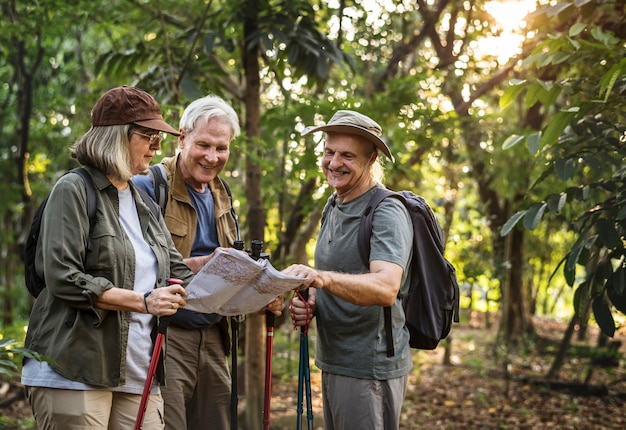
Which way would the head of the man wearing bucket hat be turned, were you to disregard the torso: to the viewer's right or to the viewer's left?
to the viewer's left

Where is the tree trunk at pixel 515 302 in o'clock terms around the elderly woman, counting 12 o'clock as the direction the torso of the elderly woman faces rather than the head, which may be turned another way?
The tree trunk is roughly at 9 o'clock from the elderly woman.

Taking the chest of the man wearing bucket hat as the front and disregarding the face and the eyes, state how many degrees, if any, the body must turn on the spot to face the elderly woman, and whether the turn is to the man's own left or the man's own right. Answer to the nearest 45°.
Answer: approximately 45° to the man's own right

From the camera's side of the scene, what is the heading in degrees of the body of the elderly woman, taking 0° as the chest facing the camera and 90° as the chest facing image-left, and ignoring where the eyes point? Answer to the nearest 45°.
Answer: approximately 315°

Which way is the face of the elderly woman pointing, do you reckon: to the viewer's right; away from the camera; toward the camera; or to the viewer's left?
to the viewer's right

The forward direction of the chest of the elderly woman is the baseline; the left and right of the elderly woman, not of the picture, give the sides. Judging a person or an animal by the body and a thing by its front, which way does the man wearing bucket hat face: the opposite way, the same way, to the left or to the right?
to the right

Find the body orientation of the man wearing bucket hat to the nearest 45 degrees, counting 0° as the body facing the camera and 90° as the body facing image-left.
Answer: approximately 45°

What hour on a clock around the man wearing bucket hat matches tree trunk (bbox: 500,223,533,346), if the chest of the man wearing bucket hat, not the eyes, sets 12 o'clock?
The tree trunk is roughly at 5 o'clock from the man wearing bucket hat.

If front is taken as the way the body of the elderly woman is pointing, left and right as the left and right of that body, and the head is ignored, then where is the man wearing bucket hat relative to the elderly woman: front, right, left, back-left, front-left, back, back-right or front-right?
front-left
